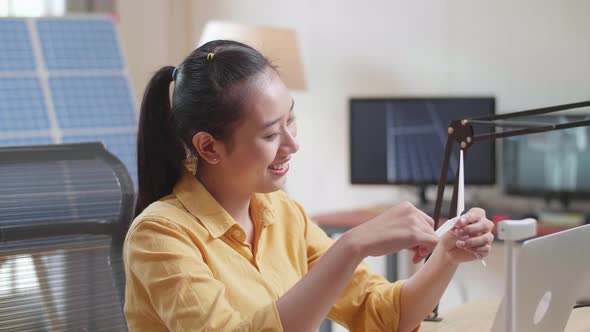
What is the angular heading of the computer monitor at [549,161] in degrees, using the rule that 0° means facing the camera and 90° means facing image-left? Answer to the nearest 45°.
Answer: approximately 45°

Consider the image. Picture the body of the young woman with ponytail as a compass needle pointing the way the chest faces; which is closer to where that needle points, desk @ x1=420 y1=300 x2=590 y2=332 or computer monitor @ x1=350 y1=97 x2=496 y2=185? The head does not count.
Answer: the desk

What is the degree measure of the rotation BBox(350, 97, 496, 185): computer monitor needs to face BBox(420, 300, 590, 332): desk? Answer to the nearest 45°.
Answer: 0° — it already faces it

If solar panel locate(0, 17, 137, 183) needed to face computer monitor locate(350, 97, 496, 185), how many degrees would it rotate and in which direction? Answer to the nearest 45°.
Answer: approximately 45° to its left

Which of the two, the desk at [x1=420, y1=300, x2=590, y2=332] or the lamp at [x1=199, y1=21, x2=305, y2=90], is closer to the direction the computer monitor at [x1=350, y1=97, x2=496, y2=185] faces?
the desk

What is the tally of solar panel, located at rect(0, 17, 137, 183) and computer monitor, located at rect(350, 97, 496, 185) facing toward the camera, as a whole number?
2

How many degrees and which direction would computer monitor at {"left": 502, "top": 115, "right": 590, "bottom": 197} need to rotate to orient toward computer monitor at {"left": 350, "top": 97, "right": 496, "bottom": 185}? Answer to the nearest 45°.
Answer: approximately 45° to its right

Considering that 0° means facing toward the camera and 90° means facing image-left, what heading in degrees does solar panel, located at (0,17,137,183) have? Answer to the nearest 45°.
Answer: approximately 0°
